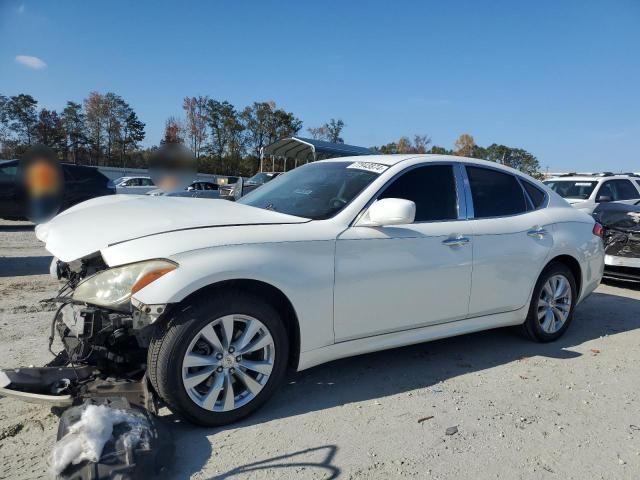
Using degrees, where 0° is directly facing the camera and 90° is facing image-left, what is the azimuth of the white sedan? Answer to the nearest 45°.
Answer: approximately 45°

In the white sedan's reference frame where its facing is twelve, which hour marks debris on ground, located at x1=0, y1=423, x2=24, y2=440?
The debris on ground is roughly at 1 o'clock from the white sedan.

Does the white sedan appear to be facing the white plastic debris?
yes

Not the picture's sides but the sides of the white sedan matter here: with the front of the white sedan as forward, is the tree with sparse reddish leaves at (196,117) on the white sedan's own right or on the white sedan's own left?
on the white sedan's own right

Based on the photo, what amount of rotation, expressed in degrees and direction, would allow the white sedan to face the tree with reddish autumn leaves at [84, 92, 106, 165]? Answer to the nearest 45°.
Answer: approximately 90° to its right

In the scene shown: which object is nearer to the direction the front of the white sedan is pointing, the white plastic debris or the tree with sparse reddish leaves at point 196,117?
the white plastic debris

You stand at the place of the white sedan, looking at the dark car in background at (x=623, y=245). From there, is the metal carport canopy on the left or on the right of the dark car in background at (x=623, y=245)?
left

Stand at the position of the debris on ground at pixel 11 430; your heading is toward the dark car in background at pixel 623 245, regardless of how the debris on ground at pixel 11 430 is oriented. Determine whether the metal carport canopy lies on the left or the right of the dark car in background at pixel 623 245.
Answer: left

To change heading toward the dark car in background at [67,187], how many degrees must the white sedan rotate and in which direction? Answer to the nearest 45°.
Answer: approximately 90° to its right

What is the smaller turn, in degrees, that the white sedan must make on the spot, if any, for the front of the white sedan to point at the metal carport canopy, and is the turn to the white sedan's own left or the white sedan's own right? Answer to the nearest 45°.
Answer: approximately 135° to the white sedan's own right

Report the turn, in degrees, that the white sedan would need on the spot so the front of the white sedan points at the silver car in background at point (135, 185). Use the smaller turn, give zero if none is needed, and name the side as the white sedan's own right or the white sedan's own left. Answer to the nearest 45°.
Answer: approximately 90° to the white sedan's own right

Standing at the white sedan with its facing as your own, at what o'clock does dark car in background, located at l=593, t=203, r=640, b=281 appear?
The dark car in background is roughly at 6 o'clock from the white sedan.
